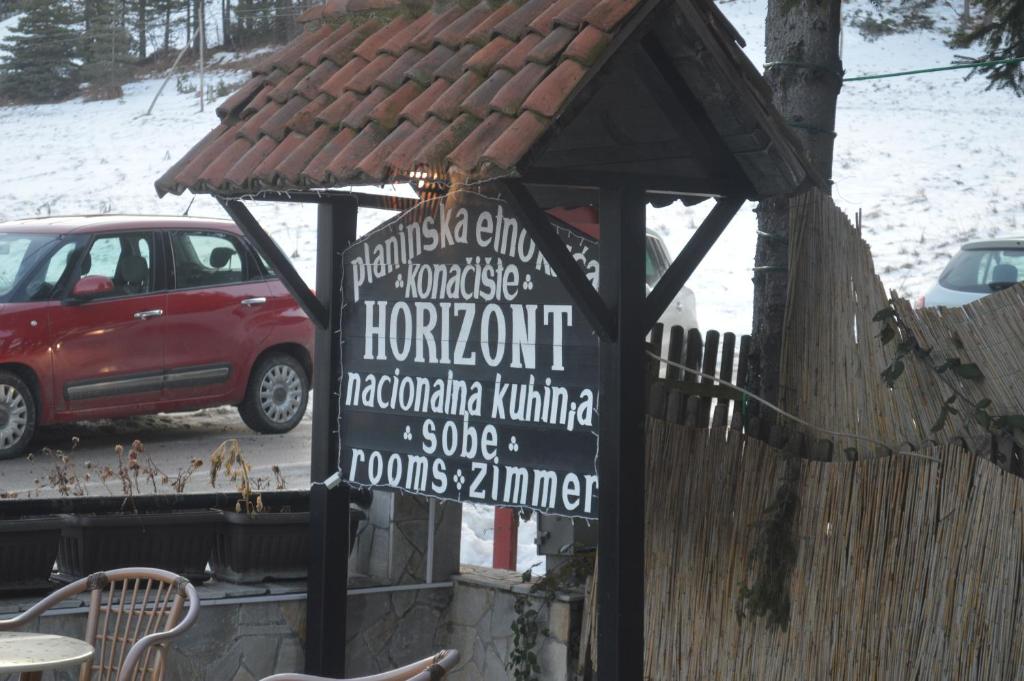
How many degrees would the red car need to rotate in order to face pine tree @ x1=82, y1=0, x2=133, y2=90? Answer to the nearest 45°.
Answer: approximately 135° to its right

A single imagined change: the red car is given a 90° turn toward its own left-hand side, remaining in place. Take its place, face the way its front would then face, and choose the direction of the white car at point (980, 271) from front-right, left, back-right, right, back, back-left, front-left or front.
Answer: front-left

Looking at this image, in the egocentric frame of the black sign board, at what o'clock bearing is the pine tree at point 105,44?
The pine tree is roughly at 4 o'clock from the black sign board.

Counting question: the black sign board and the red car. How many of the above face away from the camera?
0

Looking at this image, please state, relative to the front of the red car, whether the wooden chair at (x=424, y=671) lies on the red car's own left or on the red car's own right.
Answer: on the red car's own left

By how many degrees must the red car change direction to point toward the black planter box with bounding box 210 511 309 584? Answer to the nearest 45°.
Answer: approximately 45° to its left

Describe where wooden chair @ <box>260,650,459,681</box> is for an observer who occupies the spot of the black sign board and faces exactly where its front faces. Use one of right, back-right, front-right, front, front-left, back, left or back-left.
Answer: front-left

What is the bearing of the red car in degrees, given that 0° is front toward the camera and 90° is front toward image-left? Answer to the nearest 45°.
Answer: approximately 45°
